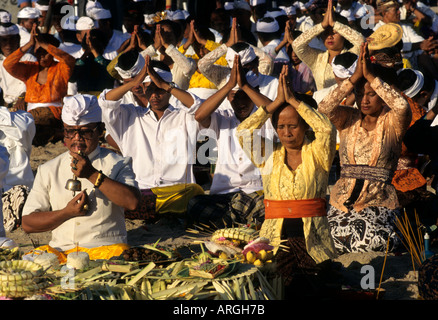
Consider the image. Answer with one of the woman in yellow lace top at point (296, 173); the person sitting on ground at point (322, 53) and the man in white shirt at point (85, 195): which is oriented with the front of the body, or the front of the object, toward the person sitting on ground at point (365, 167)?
the person sitting on ground at point (322, 53)

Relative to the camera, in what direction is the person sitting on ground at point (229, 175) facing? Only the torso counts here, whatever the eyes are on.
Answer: toward the camera

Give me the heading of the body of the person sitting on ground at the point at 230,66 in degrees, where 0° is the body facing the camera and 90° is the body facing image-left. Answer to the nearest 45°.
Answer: approximately 0°

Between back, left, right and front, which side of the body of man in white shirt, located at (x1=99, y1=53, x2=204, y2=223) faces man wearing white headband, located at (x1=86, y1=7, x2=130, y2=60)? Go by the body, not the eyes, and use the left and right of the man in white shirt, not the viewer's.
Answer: back

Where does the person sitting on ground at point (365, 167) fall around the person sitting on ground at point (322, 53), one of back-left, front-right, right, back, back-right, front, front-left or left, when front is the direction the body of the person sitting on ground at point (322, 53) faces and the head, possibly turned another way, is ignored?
front

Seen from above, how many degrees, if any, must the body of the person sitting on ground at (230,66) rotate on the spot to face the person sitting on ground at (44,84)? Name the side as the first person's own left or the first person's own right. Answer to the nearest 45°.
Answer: approximately 135° to the first person's own right

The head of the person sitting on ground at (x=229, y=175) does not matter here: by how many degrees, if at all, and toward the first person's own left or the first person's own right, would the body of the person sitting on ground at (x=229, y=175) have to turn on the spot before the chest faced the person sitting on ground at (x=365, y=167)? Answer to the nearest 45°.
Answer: approximately 45° to the first person's own left

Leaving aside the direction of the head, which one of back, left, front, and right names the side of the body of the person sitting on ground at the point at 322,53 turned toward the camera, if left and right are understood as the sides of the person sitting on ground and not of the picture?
front

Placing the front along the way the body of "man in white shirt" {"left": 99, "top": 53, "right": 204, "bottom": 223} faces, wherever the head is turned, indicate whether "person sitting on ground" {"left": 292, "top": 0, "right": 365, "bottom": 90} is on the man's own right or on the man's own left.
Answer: on the man's own left

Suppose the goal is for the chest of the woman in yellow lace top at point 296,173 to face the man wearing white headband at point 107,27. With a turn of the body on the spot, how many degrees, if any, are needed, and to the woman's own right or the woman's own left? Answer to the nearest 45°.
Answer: approximately 135° to the woman's own right

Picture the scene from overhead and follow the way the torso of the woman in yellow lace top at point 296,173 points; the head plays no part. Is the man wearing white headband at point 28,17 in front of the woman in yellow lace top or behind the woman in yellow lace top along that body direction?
behind

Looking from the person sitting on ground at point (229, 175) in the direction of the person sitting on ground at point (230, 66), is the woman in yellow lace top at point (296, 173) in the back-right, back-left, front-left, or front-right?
back-right
